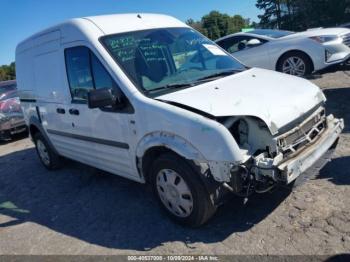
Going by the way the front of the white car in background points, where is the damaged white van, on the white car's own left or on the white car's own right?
on the white car's own right

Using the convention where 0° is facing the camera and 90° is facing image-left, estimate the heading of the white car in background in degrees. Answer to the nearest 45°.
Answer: approximately 315°

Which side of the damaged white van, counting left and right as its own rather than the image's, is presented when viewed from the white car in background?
left
